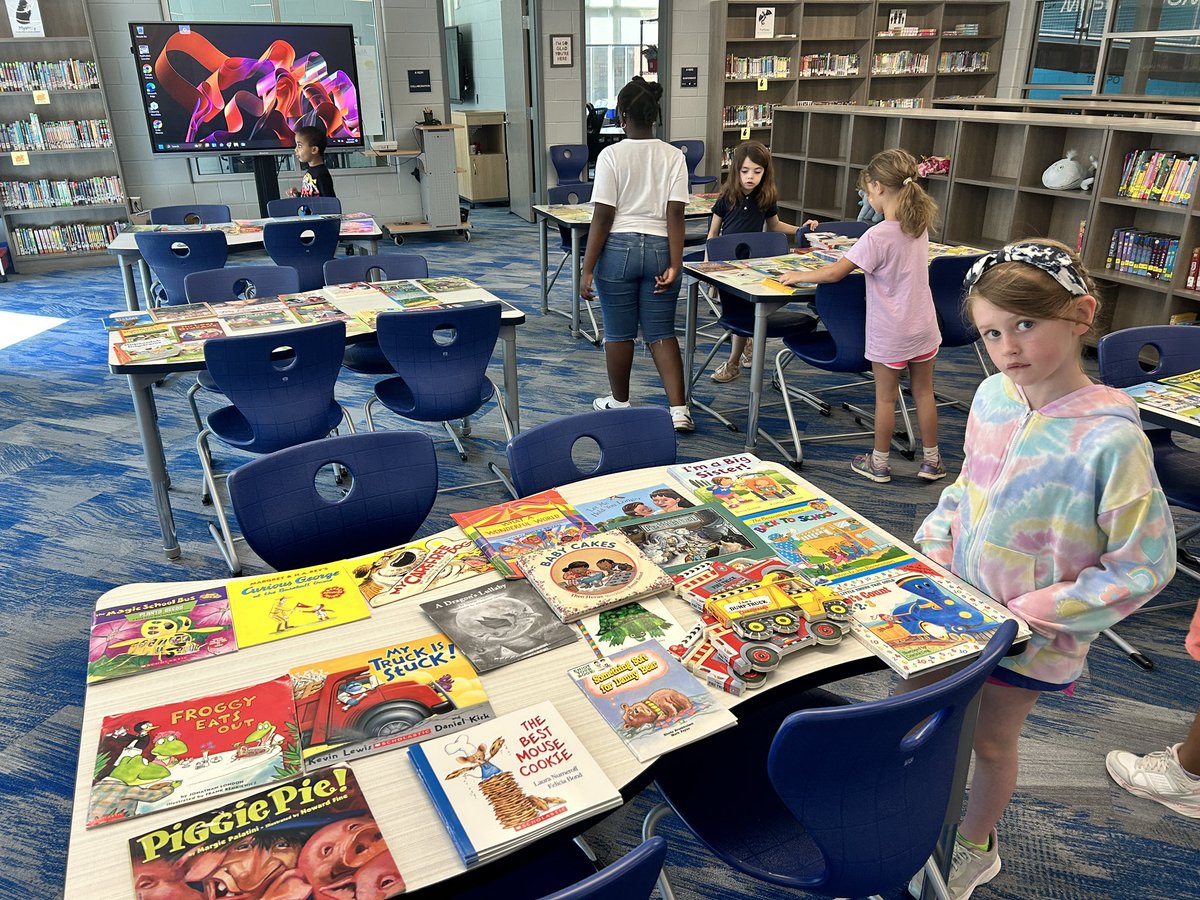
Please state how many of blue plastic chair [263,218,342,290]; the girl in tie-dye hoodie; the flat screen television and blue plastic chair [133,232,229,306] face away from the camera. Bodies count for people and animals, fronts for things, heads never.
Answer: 2

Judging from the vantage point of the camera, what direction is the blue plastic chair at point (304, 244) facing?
facing away from the viewer

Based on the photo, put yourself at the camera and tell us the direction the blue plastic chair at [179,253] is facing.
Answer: facing away from the viewer

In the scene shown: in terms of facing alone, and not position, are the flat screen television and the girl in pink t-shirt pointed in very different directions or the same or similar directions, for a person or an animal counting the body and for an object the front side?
very different directions

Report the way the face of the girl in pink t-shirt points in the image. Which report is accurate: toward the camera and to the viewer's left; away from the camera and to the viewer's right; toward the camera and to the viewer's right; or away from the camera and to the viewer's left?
away from the camera and to the viewer's left

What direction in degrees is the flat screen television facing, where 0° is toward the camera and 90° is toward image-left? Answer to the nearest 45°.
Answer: approximately 0°

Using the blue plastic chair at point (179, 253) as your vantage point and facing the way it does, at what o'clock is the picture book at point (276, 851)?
The picture book is roughly at 6 o'clock from the blue plastic chair.

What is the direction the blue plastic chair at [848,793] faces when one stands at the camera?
facing away from the viewer and to the left of the viewer

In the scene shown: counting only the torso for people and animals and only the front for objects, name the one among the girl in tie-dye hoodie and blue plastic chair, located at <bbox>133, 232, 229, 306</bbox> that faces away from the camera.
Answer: the blue plastic chair
